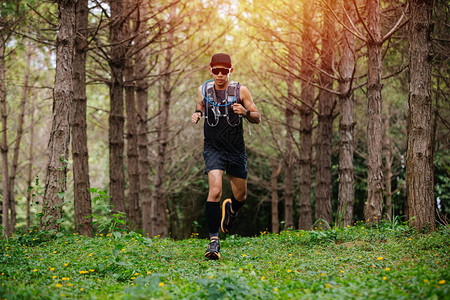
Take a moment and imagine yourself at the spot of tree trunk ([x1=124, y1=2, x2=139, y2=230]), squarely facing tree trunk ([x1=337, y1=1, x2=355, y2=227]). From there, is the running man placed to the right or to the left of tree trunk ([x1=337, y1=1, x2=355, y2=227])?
right

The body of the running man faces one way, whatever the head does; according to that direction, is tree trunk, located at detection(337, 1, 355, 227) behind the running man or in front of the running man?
behind

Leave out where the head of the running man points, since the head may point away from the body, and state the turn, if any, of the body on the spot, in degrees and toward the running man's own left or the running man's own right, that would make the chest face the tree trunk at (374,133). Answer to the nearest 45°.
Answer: approximately 135° to the running man's own left

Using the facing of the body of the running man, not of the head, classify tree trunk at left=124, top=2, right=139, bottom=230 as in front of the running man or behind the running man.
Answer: behind

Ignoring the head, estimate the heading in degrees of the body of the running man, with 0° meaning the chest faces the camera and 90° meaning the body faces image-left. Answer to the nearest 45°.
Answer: approximately 0°

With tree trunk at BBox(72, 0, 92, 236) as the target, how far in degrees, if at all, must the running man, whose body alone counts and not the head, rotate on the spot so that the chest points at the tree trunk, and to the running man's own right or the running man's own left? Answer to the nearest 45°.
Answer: approximately 135° to the running man's own right

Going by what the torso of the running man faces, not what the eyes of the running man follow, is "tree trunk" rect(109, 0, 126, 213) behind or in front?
behind

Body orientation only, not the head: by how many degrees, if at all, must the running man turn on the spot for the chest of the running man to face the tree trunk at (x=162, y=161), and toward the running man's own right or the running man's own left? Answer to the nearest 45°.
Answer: approximately 180°

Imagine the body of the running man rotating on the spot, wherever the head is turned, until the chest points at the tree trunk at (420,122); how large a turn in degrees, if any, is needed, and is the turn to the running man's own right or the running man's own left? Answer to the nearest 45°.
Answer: approximately 90° to the running man's own left
